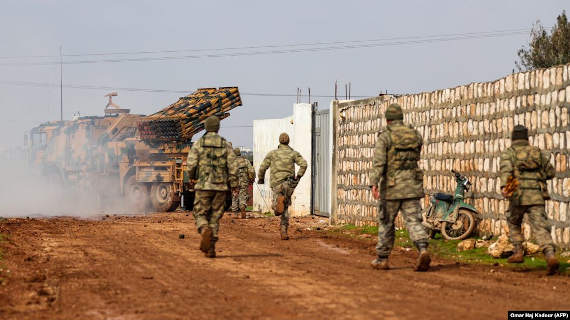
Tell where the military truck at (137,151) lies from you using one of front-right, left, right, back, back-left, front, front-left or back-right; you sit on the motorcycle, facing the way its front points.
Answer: back

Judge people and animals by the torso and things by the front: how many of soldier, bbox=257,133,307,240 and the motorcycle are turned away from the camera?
1

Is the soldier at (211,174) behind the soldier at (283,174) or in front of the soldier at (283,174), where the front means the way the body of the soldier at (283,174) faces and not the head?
behind

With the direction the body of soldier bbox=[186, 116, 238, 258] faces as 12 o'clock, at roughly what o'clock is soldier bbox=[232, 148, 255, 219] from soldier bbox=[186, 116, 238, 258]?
soldier bbox=[232, 148, 255, 219] is roughly at 12 o'clock from soldier bbox=[186, 116, 238, 258].

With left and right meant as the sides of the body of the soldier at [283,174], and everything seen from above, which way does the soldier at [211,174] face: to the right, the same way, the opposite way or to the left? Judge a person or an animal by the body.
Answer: the same way

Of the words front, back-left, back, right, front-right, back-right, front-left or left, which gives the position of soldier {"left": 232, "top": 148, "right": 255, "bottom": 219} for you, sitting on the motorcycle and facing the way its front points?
back

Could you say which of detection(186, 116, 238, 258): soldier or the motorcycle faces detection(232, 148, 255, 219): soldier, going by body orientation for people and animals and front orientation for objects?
detection(186, 116, 238, 258): soldier

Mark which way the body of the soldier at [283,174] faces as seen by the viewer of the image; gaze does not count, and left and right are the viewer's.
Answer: facing away from the viewer

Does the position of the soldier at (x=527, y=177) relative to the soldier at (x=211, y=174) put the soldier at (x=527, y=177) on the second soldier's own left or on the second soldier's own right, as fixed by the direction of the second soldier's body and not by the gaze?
on the second soldier's own right

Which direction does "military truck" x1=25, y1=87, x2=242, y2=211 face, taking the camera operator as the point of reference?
facing away from the viewer and to the left of the viewer

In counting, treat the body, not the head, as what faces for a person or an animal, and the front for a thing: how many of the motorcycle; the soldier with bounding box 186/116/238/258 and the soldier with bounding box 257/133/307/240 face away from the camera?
2

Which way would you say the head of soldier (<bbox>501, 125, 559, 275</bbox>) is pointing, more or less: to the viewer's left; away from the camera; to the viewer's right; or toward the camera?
away from the camera

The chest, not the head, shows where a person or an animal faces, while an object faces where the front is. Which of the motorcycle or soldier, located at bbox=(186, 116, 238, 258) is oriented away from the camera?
the soldier

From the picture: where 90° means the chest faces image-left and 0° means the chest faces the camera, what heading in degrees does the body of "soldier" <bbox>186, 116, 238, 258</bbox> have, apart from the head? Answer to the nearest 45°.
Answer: approximately 180°

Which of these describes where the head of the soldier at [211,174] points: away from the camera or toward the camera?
away from the camera

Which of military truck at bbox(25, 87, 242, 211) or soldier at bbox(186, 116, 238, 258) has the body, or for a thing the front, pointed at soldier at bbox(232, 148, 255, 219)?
soldier at bbox(186, 116, 238, 258)

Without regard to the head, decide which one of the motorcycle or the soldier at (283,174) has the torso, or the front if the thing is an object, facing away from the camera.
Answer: the soldier
